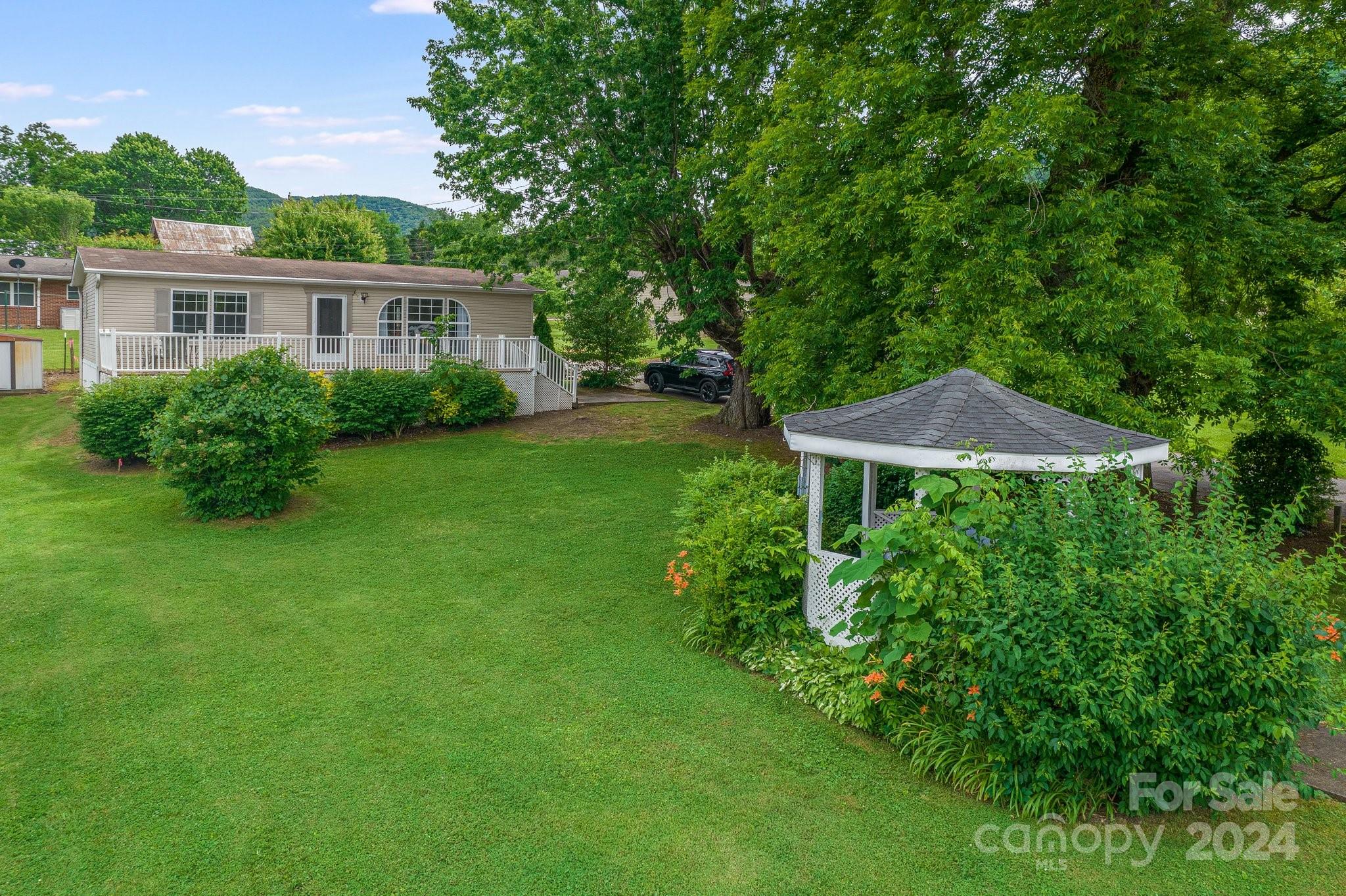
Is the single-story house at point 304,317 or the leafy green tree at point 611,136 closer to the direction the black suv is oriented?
the single-story house

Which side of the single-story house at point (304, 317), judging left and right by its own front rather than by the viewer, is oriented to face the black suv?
left

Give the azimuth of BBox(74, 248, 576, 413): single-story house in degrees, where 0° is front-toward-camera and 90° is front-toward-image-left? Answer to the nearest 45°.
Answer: approximately 0°

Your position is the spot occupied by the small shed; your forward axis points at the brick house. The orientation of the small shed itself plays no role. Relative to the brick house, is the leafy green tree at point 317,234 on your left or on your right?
right

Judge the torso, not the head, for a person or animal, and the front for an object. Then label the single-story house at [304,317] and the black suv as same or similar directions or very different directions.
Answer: very different directions

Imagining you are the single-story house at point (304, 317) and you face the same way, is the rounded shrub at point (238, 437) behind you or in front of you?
in front

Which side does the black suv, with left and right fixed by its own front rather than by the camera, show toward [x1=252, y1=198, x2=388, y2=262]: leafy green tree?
front

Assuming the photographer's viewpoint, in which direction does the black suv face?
facing away from the viewer and to the left of the viewer

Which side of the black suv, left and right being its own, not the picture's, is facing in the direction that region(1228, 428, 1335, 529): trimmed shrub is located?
back

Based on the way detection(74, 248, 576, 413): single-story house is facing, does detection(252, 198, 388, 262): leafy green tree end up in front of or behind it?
behind

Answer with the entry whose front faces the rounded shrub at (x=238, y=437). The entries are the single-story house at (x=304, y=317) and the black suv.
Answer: the single-story house

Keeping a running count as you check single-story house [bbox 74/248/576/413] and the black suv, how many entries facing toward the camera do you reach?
1

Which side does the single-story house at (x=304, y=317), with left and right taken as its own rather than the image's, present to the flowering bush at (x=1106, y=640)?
front
